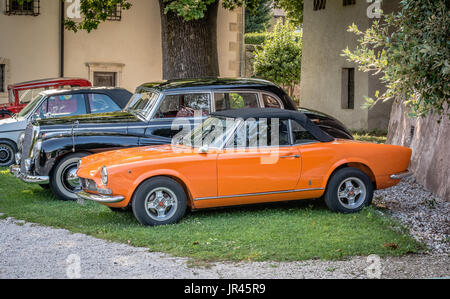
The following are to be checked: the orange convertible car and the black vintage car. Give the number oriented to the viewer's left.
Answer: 2

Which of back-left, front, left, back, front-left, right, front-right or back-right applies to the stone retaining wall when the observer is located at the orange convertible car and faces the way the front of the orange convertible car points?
back-right

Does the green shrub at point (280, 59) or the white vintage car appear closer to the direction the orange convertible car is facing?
the white vintage car

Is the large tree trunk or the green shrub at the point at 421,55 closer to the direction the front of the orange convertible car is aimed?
the large tree trunk

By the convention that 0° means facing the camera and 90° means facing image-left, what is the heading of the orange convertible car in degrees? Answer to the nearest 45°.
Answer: approximately 90°

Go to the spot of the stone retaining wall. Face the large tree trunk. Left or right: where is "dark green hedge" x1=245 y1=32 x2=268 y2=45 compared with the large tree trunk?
right

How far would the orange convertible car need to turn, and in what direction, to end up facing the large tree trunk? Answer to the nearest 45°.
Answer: approximately 90° to its right

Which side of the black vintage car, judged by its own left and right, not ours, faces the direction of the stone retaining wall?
back

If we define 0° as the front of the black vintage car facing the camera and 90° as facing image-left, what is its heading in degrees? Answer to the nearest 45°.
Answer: approximately 90°

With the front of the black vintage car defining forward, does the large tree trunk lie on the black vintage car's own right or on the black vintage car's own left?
on the black vintage car's own right
